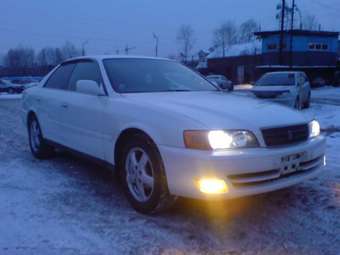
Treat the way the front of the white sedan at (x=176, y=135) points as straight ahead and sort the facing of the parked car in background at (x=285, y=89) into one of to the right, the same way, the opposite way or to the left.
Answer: to the right

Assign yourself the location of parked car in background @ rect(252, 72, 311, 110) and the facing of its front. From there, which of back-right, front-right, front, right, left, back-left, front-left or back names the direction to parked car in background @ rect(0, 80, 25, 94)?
right

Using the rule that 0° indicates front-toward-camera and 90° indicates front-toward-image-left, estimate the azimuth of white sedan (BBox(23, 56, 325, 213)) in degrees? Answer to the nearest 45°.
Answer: approximately 315°

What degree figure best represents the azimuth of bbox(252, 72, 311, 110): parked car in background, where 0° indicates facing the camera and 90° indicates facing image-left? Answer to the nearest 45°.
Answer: approximately 45°

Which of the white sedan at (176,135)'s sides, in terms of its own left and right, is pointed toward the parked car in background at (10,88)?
back

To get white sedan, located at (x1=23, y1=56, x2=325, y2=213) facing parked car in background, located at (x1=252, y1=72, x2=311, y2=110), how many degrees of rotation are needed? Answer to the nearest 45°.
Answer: approximately 135° to its left
